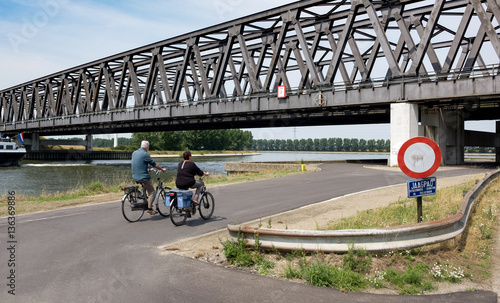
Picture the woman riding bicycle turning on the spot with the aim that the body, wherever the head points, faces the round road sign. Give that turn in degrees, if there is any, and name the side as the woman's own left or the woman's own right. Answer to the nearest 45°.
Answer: approximately 90° to the woman's own right

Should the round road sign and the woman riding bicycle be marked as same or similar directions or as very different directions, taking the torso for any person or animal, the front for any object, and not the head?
very different directions

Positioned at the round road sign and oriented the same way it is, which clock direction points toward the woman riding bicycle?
The woman riding bicycle is roughly at 3 o'clock from the round road sign.

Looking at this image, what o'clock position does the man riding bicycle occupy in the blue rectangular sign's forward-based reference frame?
The man riding bicycle is roughly at 3 o'clock from the blue rectangular sign.

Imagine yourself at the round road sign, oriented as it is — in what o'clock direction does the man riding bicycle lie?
The man riding bicycle is roughly at 3 o'clock from the round road sign.

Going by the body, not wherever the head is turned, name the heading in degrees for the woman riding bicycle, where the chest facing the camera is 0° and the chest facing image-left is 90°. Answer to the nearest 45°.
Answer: approximately 225°

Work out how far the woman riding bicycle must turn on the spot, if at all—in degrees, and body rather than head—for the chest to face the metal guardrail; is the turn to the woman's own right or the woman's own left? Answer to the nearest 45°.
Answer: approximately 90° to the woman's own right

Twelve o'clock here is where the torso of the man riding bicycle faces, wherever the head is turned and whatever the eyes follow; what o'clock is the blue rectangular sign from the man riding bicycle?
The blue rectangular sign is roughly at 3 o'clock from the man riding bicycle.

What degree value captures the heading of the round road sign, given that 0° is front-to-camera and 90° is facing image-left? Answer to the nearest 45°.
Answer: approximately 0°
